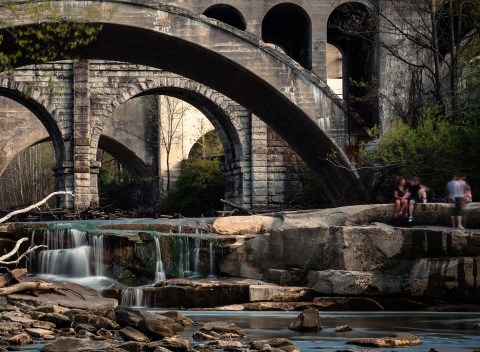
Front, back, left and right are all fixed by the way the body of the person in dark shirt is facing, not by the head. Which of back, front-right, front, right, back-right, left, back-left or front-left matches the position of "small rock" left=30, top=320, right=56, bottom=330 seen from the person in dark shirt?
front

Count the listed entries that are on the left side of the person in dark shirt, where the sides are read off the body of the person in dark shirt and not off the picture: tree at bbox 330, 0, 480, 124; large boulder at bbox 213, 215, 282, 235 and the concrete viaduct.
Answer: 0

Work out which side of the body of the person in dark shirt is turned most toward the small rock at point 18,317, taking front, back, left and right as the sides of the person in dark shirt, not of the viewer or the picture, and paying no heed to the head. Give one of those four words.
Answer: front

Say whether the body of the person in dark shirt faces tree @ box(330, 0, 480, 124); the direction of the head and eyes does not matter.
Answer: no

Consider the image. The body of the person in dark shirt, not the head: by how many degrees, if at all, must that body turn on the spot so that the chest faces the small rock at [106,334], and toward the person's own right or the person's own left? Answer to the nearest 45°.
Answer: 0° — they already face it

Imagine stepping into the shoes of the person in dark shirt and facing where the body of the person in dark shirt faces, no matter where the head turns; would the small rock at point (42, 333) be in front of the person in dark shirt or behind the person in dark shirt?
in front

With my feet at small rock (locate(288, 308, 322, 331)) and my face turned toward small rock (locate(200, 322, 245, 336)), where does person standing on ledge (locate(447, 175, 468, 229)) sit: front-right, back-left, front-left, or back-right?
back-right

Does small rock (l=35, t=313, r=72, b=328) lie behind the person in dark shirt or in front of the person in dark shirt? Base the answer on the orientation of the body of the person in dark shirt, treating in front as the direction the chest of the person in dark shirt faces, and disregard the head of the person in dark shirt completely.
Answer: in front

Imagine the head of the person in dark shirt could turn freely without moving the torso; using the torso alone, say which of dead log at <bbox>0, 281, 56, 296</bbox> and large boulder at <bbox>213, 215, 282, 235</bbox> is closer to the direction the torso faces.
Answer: the dead log
